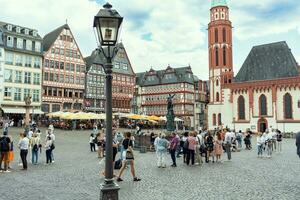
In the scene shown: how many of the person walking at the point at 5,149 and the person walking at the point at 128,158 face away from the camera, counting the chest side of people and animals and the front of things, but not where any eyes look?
1

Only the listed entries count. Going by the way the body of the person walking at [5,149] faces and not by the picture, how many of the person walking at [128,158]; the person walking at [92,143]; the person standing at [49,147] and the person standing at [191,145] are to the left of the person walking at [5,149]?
0

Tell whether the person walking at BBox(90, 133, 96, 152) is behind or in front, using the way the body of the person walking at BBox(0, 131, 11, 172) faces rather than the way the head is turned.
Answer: in front

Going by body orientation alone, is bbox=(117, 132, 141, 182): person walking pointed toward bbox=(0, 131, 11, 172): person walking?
no

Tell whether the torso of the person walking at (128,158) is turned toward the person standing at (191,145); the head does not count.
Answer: no

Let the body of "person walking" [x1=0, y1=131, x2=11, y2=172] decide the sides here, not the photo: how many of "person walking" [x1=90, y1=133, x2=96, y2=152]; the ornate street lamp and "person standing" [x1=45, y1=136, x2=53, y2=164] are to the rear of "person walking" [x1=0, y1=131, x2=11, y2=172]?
1

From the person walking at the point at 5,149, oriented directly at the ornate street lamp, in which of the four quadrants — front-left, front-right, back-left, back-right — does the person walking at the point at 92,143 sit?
back-left

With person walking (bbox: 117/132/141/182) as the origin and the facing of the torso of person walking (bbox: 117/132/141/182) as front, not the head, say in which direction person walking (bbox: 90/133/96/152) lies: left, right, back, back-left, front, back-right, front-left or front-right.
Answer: left
